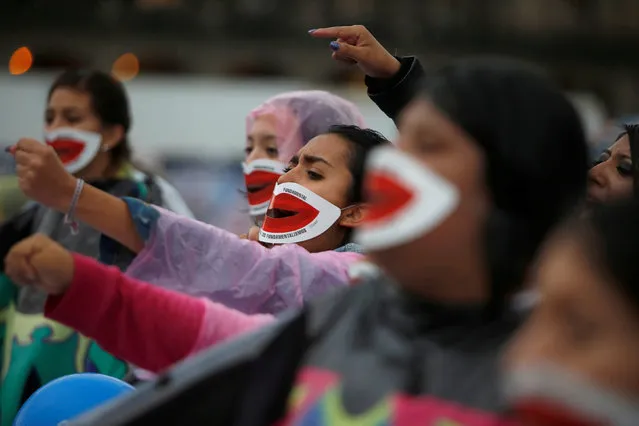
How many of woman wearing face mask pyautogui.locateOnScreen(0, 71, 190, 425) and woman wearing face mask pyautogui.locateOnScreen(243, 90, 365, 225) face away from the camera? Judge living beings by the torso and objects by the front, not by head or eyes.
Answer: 0

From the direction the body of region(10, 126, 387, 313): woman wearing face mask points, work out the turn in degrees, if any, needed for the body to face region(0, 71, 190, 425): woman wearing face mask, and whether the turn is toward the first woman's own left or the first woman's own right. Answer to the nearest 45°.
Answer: approximately 90° to the first woman's own right

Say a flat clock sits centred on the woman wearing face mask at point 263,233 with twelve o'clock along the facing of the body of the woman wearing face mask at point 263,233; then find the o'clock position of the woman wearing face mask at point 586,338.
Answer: the woman wearing face mask at point 586,338 is roughly at 10 o'clock from the woman wearing face mask at point 263,233.

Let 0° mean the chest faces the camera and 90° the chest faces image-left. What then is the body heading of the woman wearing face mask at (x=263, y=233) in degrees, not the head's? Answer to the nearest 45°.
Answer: approximately 45°

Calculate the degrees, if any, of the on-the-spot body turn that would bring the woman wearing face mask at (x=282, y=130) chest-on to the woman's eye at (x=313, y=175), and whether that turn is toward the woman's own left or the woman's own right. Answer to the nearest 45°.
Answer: approximately 45° to the woman's own left

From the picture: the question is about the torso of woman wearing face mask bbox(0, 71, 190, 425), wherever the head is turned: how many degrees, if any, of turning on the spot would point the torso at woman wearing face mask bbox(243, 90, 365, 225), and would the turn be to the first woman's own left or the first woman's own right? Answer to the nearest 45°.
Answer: approximately 90° to the first woman's own left

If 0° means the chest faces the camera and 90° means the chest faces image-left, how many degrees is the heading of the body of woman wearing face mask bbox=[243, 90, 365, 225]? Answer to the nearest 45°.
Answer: approximately 45°

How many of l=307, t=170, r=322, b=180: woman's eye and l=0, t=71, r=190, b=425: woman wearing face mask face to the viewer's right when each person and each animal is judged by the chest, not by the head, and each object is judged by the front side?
0
